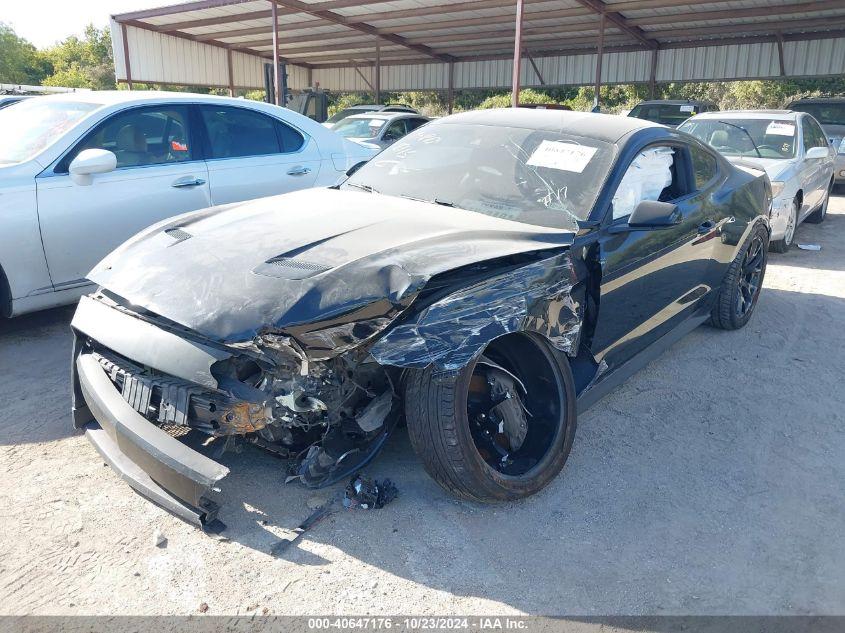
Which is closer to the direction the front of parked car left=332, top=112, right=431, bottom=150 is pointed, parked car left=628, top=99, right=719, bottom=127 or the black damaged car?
the black damaged car

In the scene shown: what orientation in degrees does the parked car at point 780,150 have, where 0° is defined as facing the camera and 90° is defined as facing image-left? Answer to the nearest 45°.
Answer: approximately 45°

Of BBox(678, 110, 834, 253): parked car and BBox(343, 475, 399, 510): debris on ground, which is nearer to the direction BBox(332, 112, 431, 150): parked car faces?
the debris on ground

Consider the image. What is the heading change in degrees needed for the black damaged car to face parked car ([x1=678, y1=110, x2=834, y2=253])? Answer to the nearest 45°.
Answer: approximately 180°

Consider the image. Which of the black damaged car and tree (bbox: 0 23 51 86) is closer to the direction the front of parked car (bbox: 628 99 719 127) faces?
the black damaged car

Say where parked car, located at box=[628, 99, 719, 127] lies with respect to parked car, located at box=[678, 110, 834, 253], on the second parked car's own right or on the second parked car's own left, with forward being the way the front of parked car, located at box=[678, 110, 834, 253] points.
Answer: on the second parked car's own right

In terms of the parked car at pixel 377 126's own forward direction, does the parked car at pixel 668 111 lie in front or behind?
behind

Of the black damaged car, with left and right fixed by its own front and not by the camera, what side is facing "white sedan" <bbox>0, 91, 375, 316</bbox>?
right

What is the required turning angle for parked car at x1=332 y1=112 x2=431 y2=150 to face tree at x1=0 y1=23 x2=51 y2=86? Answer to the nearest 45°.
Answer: approximately 90° to its right

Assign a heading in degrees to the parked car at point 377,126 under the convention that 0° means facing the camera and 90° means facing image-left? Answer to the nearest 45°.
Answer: approximately 45°
